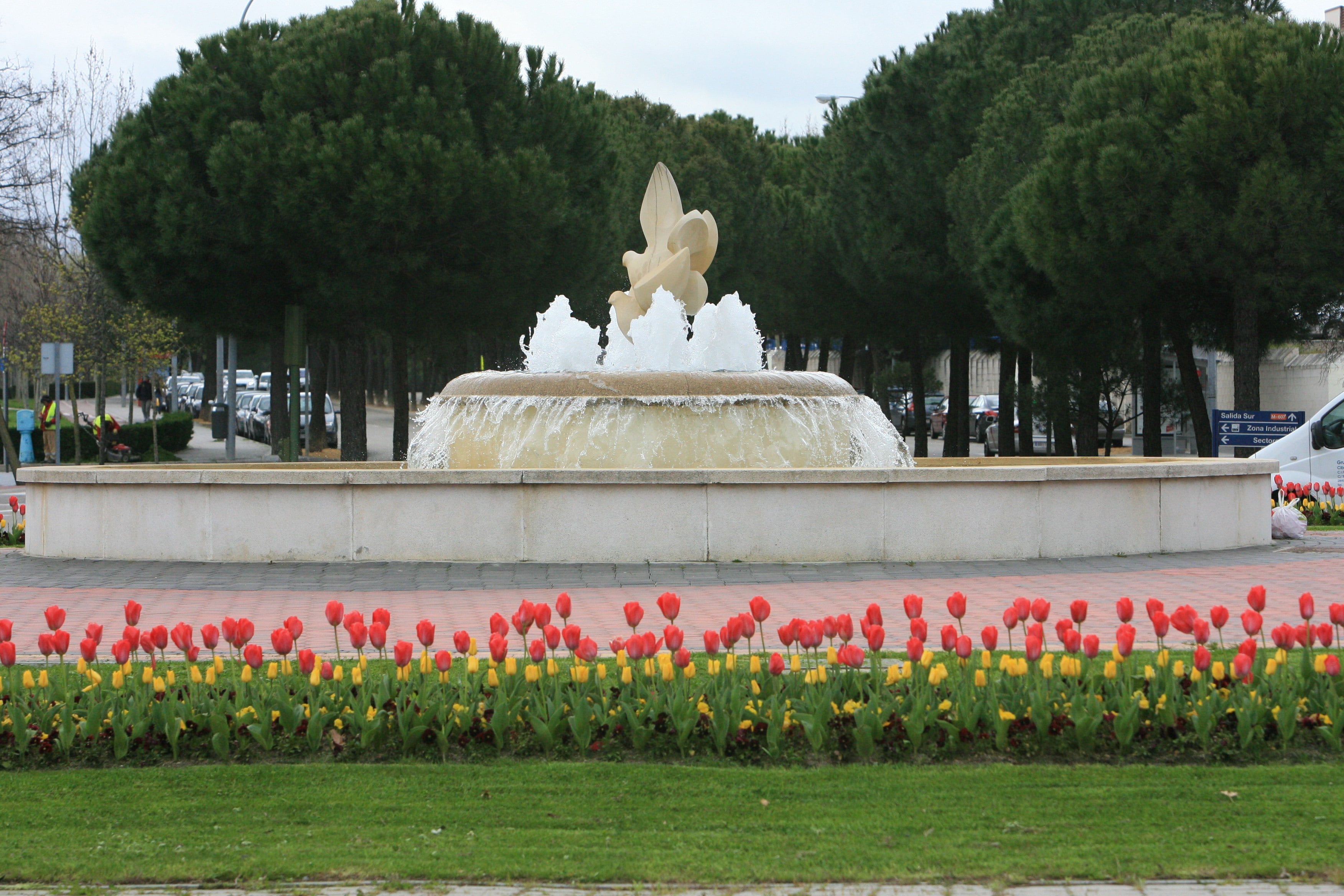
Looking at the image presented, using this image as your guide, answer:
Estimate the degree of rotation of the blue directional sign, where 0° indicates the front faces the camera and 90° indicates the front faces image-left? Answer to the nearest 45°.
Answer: approximately 0°

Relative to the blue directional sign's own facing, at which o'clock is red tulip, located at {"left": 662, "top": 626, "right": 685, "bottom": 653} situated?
The red tulip is roughly at 12 o'clock from the blue directional sign.

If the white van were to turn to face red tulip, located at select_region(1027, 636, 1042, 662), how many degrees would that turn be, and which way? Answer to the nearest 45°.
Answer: approximately 90° to its left

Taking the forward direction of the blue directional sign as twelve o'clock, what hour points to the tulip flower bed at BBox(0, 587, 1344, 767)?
The tulip flower bed is roughly at 12 o'clock from the blue directional sign.

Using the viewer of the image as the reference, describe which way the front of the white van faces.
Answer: facing to the left of the viewer

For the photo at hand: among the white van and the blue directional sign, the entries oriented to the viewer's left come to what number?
1

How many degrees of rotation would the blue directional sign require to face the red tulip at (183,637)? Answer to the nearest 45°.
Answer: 0° — it already faces it

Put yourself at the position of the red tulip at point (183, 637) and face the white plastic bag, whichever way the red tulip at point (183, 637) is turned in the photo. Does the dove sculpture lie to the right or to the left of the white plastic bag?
left

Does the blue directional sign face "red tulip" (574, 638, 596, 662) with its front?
yes
